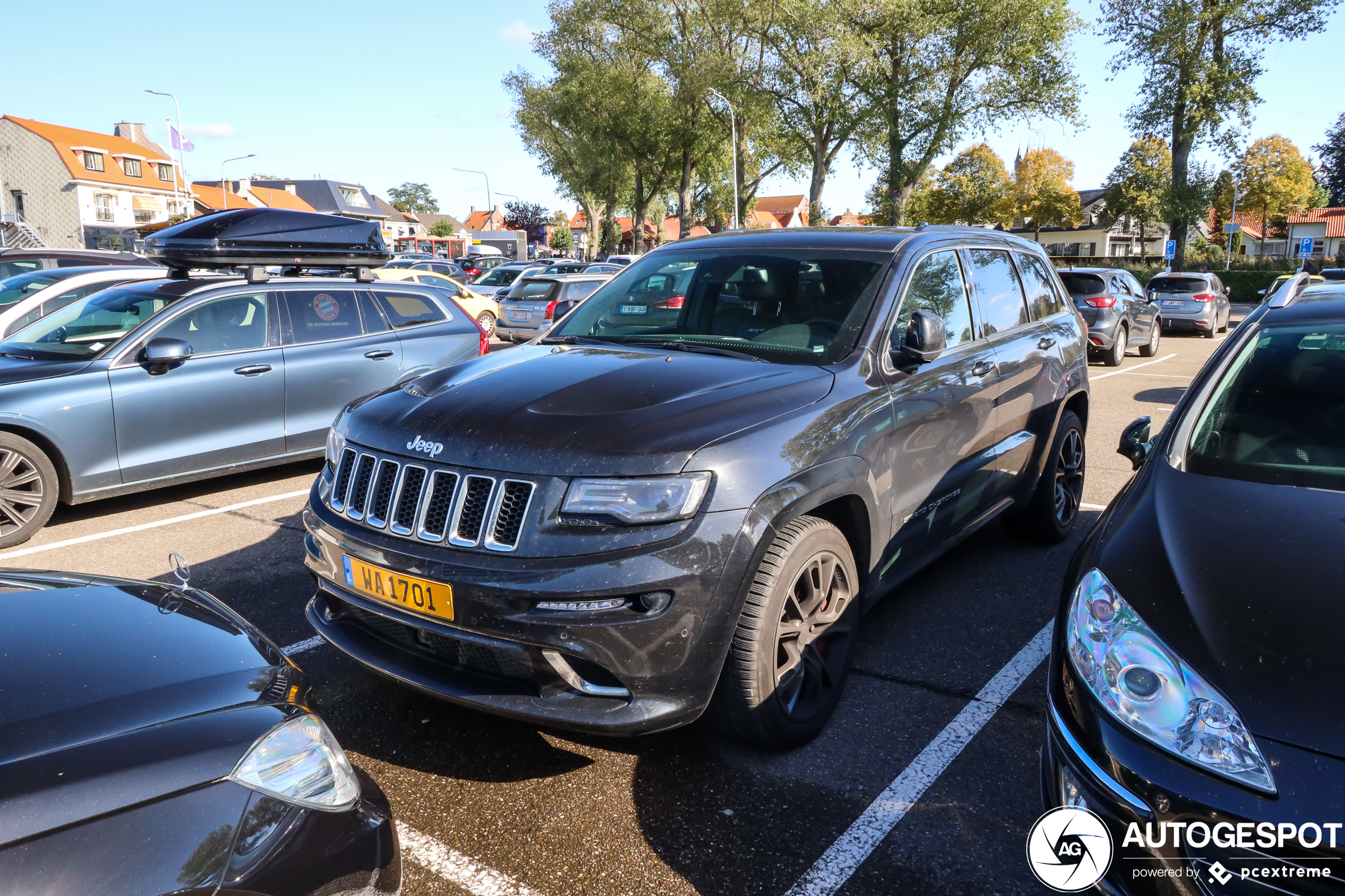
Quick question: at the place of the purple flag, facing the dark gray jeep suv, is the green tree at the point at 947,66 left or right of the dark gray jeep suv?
left

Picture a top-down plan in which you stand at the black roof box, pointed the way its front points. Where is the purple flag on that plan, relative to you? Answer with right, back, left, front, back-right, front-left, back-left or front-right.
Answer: right

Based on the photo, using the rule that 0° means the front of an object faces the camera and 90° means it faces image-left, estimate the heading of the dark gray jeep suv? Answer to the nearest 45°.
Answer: approximately 45°

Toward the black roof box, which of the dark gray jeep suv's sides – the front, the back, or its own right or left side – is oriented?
right

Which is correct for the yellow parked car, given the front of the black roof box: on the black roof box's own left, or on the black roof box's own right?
on the black roof box's own right

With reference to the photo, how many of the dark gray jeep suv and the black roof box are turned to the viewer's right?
0

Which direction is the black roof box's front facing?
to the viewer's left

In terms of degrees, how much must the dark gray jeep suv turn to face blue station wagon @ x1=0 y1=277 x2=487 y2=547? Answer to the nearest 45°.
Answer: approximately 90° to its right

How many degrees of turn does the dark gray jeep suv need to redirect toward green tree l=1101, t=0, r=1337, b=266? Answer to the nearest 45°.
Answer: approximately 180°

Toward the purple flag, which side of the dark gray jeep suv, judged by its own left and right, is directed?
right

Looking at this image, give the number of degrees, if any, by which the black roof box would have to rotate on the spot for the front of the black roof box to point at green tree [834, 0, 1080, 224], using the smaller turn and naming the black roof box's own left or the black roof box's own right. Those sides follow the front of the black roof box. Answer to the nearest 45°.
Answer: approximately 135° to the black roof box's own right

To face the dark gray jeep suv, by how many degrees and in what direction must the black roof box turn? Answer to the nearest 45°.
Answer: approximately 90° to its left
